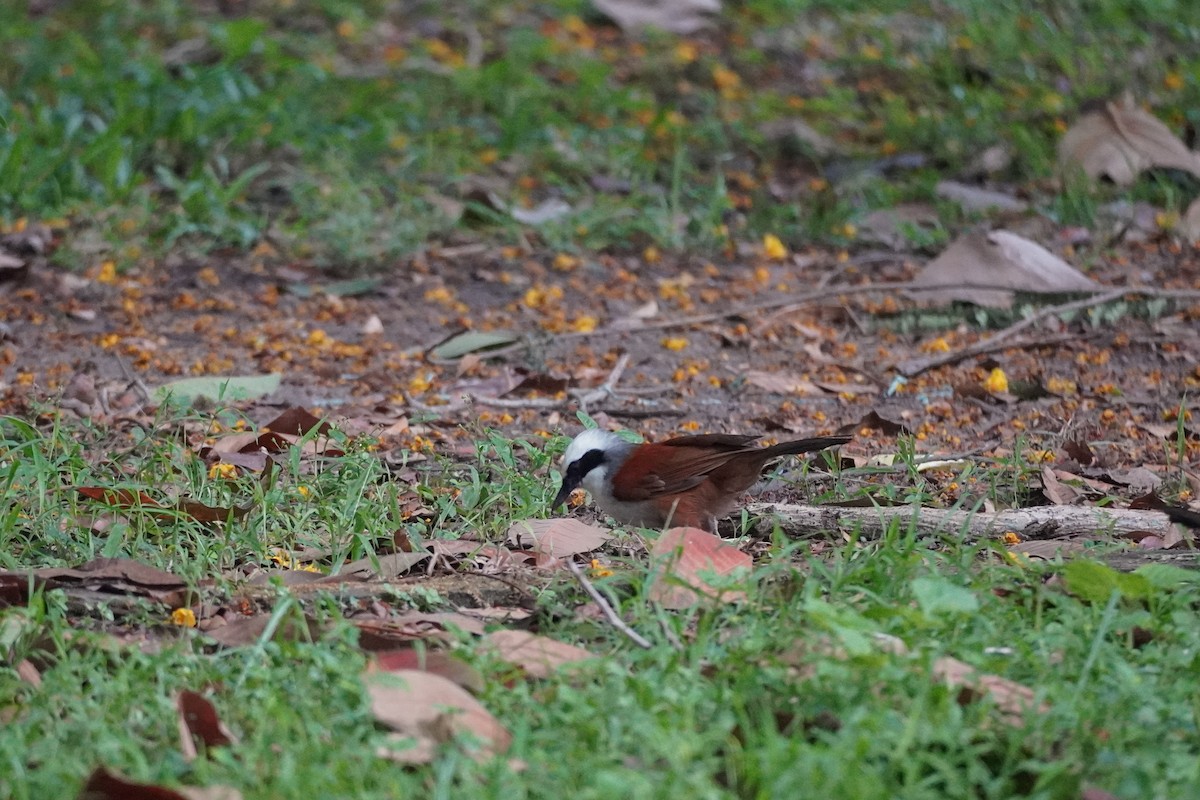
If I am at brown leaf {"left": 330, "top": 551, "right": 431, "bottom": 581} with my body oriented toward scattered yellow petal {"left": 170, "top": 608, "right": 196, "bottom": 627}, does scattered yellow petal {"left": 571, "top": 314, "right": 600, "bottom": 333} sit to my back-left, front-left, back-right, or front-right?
back-right

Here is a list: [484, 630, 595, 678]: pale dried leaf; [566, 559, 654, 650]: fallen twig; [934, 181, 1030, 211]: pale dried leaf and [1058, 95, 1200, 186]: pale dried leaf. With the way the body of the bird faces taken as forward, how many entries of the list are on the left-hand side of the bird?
2

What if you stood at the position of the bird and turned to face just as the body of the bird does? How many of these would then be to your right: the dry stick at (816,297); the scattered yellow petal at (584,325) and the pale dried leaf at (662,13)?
3

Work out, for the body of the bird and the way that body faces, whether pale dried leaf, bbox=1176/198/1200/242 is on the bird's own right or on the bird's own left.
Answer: on the bird's own right

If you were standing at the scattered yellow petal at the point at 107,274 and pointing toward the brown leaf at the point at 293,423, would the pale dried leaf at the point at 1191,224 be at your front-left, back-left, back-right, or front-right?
front-left

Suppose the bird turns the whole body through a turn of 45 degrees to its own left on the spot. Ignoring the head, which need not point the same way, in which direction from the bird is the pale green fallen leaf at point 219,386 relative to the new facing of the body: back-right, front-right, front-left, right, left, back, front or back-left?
right

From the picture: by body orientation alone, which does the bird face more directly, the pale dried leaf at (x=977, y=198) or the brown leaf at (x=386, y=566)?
the brown leaf

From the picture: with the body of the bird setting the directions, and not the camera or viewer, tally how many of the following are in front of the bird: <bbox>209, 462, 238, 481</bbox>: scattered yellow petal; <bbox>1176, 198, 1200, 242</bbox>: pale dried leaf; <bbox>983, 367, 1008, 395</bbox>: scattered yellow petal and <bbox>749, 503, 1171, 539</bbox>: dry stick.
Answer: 1

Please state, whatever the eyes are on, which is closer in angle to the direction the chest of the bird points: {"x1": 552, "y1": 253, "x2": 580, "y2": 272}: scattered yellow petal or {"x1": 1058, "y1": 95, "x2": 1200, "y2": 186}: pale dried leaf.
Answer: the scattered yellow petal

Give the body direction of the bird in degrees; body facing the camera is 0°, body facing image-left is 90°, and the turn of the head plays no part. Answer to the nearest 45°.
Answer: approximately 90°

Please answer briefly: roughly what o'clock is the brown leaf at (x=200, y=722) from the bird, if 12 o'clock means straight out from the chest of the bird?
The brown leaf is roughly at 10 o'clock from the bird.

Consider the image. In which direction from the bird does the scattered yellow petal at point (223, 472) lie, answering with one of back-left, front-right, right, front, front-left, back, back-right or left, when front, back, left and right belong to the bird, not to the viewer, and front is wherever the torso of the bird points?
front

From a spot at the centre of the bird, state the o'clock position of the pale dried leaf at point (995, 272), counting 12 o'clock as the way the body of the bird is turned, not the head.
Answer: The pale dried leaf is roughly at 4 o'clock from the bird.

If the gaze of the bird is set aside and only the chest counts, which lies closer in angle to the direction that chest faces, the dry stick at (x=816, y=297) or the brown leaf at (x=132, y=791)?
the brown leaf

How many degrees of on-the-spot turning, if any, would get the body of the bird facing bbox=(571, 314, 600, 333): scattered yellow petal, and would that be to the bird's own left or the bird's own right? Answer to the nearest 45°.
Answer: approximately 90° to the bird's own right

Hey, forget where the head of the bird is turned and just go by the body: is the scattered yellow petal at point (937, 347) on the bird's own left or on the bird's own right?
on the bird's own right

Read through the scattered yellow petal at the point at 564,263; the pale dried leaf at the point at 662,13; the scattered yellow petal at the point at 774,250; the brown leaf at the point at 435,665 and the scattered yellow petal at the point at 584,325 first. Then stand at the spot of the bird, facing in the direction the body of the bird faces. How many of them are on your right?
4

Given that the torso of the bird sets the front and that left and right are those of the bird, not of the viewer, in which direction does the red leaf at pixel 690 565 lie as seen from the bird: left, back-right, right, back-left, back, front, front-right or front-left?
left

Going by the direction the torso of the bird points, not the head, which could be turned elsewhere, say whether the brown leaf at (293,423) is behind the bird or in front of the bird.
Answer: in front
